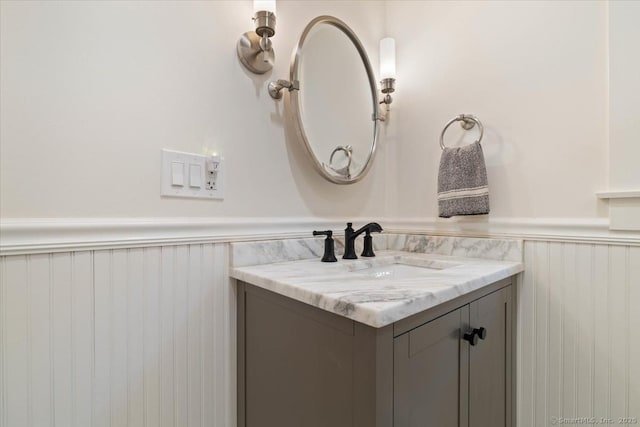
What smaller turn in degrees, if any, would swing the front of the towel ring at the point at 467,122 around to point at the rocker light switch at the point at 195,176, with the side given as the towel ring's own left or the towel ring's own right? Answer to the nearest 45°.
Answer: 0° — it already faces it

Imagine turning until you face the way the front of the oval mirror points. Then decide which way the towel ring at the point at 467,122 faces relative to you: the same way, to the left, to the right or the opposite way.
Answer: to the right

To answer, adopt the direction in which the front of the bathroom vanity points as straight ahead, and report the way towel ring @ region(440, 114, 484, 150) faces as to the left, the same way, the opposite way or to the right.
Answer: to the right

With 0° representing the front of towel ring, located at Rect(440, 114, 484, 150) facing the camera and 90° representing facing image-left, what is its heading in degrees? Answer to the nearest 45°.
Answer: approximately 45°

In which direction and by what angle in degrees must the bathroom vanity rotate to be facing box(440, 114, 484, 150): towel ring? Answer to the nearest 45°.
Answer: approximately 90° to its left

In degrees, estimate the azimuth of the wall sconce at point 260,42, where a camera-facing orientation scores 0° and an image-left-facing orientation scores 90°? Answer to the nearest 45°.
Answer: approximately 315°
